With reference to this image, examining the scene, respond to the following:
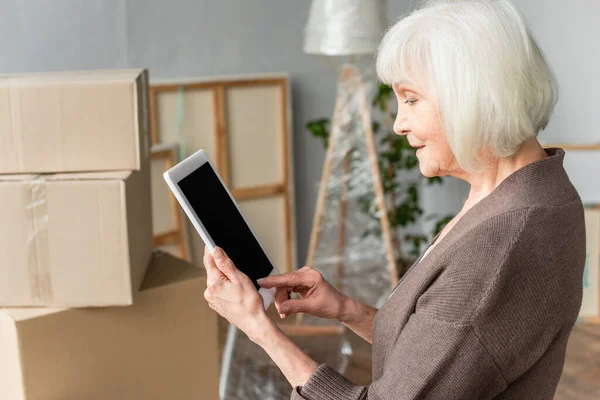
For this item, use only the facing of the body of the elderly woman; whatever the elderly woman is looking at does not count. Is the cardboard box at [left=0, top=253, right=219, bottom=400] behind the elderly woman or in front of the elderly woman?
in front

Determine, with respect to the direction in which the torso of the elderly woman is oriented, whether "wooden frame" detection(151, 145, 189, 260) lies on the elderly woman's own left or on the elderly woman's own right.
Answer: on the elderly woman's own right

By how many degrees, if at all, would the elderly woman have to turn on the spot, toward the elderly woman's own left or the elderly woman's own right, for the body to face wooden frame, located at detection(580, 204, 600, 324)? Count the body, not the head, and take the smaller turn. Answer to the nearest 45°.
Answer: approximately 90° to the elderly woman's own right

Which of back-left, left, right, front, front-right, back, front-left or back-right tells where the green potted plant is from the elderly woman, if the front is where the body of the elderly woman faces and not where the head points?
right

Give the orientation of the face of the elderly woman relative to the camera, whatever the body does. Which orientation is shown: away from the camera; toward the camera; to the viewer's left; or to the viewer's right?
to the viewer's left

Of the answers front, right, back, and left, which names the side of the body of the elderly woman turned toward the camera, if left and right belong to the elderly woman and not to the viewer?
left
